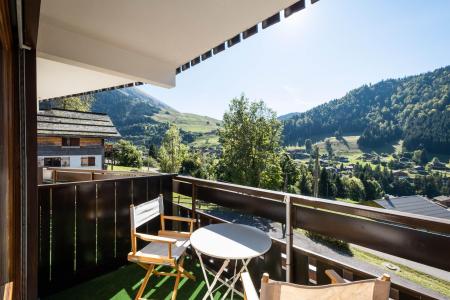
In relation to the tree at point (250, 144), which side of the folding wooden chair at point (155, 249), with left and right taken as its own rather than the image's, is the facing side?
left

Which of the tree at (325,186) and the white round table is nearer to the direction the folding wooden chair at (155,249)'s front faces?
the white round table

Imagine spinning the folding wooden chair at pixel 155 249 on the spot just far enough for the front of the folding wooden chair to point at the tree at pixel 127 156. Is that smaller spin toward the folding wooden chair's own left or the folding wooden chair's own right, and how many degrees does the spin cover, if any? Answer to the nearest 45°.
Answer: approximately 135° to the folding wooden chair's own left

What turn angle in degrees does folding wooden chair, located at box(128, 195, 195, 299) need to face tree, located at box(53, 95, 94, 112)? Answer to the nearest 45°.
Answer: approximately 135° to its left

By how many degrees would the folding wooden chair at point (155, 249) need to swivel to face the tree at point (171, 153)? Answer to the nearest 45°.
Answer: approximately 135° to its left

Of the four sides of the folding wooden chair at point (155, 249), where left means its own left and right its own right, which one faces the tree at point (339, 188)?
left

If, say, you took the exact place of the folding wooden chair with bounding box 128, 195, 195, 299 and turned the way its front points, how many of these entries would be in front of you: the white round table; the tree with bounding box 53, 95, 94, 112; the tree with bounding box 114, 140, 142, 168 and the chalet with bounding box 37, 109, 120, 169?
1

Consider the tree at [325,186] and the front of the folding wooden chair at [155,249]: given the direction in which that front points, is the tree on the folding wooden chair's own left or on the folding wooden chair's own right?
on the folding wooden chair's own left

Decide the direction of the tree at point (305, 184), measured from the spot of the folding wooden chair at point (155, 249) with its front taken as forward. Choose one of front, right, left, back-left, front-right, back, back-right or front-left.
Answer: left

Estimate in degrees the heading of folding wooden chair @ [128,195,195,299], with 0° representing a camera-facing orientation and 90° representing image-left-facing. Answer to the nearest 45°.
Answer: approximately 315°
